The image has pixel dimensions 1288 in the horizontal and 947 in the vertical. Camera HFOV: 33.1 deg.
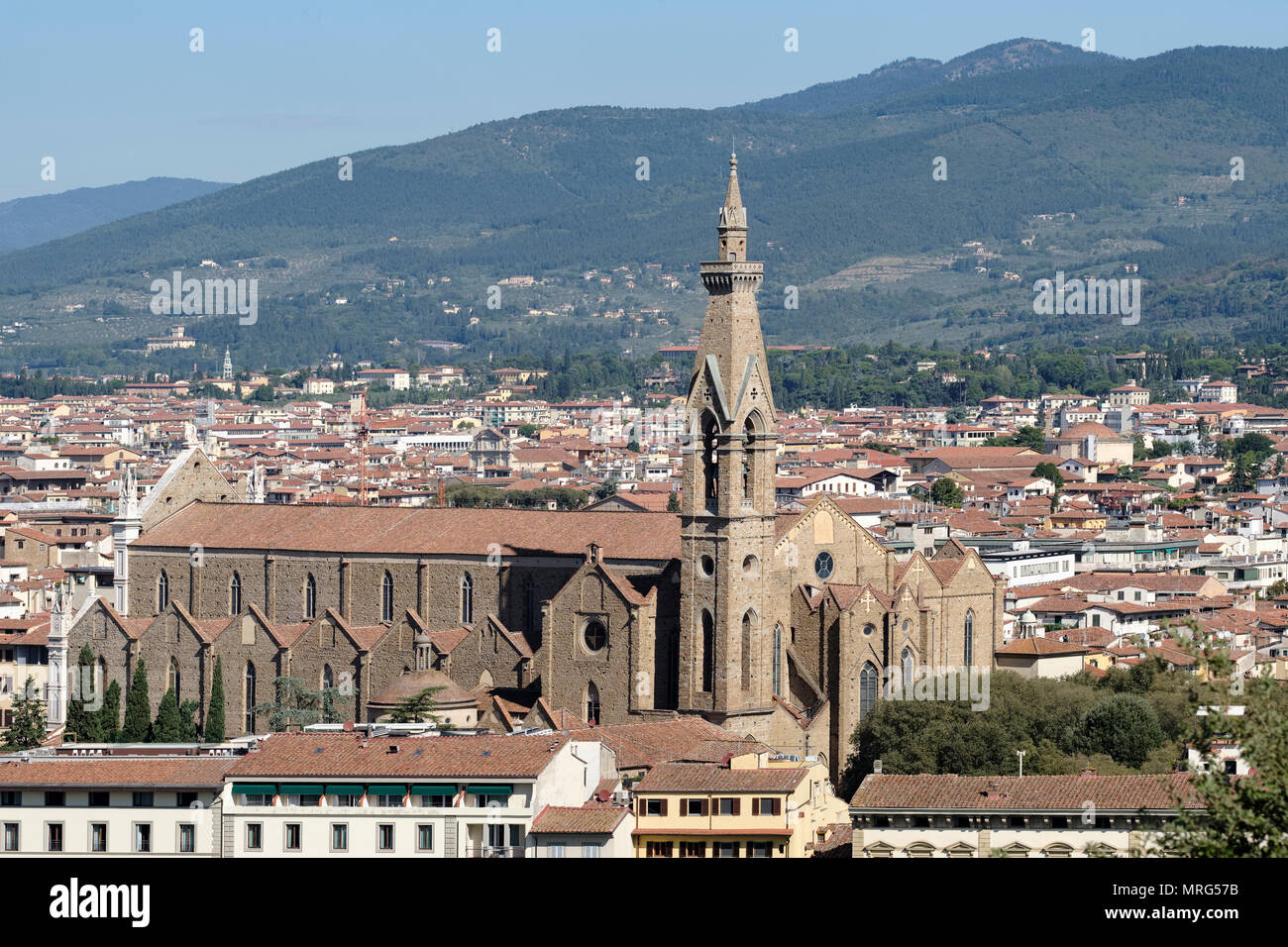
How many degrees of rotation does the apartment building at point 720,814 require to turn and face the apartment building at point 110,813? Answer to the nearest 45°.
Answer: approximately 90° to its right

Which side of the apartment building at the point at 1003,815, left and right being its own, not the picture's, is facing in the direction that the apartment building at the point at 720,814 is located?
right

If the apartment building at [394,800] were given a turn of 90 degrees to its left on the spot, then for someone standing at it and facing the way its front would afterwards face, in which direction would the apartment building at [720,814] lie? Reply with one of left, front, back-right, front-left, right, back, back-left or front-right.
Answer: front

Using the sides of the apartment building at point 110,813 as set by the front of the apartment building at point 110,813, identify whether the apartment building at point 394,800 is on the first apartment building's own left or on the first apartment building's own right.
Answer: on the first apartment building's own left

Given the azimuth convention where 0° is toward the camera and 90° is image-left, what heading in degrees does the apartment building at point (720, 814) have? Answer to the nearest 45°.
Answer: approximately 0°

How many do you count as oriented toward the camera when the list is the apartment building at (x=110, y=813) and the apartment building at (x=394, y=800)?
2

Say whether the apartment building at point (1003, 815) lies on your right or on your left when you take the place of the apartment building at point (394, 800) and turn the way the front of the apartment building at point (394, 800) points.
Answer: on your left

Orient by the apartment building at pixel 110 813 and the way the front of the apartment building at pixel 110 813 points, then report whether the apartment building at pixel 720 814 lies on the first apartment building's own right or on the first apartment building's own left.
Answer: on the first apartment building's own left

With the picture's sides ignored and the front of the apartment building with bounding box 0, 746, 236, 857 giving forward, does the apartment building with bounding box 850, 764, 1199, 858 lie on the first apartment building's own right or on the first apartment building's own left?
on the first apartment building's own left
